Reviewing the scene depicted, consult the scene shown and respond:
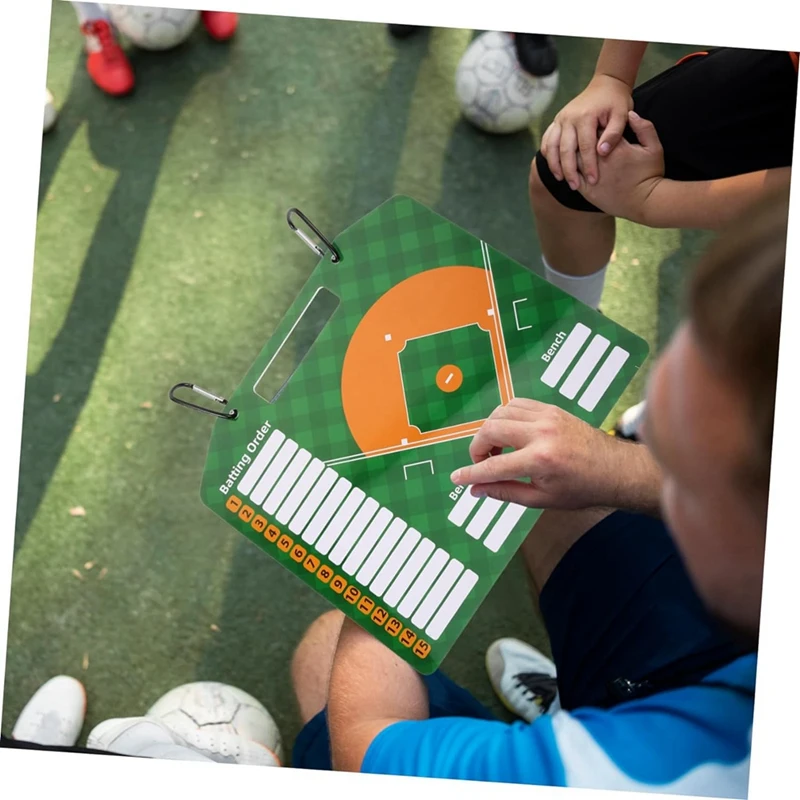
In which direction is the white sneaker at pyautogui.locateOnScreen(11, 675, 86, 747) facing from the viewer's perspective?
away from the camera

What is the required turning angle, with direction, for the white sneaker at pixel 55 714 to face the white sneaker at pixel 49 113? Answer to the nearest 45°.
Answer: approximately 45° to its left
